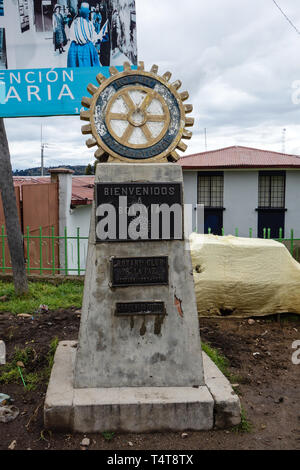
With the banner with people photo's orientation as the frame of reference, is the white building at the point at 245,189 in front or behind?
behind

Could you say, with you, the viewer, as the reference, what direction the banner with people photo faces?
facing the viewer
